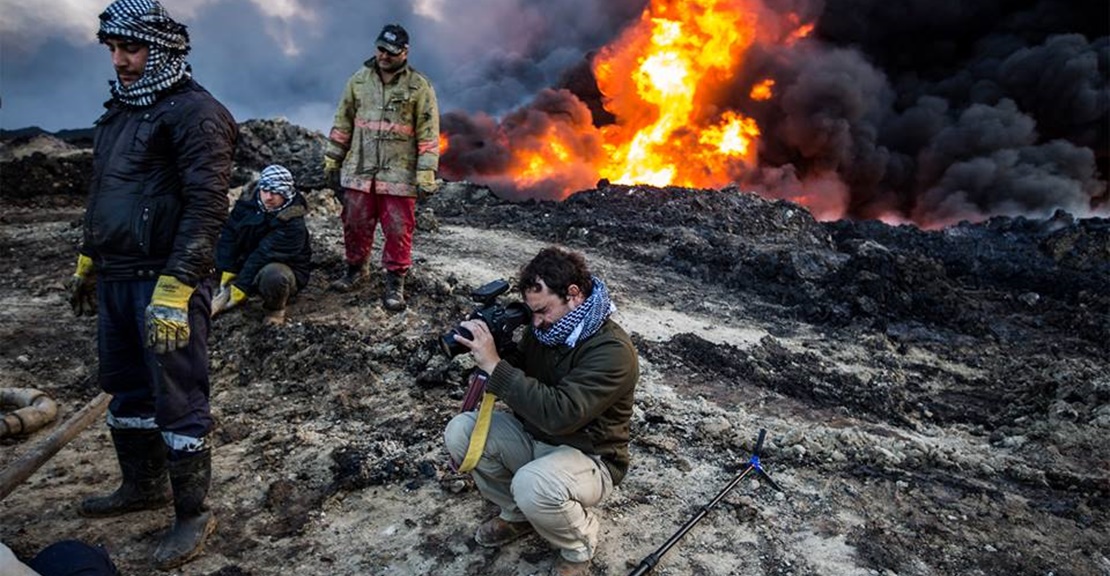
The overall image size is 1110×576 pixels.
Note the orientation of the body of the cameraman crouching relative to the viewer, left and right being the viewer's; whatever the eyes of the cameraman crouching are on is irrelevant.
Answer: facing the viewer and to the left of the viewer

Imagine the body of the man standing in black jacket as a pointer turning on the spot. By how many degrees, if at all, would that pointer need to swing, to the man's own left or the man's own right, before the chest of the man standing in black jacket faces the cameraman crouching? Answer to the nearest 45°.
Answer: approximately 90° to the man's own left

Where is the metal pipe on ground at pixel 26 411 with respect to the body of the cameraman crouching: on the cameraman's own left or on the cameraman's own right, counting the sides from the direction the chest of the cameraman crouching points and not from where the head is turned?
on the cameraman's own right

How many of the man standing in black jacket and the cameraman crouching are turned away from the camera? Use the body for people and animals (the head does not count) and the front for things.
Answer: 0

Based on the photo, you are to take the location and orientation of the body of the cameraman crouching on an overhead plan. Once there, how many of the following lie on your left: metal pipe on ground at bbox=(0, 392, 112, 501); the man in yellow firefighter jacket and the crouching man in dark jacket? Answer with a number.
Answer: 0

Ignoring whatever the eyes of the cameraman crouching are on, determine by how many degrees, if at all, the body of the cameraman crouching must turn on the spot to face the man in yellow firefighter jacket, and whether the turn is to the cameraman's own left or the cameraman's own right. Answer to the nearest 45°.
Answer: approximately 90° to the cameraman's own right

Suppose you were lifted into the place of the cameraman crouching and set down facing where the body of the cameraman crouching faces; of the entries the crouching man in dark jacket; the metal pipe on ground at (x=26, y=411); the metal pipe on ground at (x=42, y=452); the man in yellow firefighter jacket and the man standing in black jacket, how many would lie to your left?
0

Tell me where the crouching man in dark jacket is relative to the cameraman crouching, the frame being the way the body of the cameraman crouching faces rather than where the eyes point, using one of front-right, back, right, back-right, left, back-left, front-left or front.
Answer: right

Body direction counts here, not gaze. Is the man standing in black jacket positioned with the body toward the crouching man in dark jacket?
no

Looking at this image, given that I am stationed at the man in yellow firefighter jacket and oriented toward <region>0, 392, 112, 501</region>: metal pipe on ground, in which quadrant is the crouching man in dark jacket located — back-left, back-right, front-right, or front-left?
front-right
